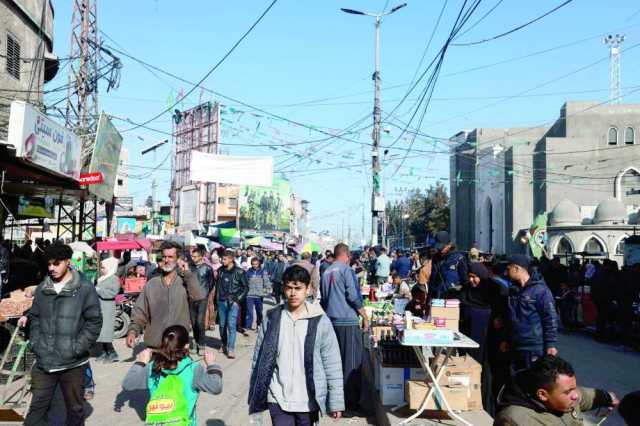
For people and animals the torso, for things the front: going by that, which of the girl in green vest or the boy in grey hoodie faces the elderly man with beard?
the girl in green vest

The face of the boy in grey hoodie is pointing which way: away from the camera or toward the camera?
toward the camera

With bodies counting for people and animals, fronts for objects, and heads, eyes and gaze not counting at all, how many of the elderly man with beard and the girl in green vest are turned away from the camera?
1

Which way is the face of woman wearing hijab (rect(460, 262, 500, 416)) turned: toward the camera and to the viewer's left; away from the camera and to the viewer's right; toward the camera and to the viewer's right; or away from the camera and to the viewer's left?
toward the camera and to the viewer's left

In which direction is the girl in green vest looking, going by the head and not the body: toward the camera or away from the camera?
away from the camera

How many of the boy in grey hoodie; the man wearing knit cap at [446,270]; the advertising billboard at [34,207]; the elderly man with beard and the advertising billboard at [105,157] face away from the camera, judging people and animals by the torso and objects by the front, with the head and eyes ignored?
0

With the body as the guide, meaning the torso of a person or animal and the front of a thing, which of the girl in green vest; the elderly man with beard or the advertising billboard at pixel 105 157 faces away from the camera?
the girl in green vest

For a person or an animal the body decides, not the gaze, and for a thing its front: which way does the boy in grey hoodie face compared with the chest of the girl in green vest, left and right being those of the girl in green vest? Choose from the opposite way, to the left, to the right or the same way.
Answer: the opposite way

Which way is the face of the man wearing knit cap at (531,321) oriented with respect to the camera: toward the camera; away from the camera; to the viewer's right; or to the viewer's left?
to the viewer's left

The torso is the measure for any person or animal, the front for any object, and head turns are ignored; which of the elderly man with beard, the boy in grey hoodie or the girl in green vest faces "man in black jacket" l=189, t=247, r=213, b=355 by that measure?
the girl in green vest

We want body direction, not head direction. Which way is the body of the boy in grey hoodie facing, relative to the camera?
toward the camera

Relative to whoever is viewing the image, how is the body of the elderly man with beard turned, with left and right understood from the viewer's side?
facing the viewer

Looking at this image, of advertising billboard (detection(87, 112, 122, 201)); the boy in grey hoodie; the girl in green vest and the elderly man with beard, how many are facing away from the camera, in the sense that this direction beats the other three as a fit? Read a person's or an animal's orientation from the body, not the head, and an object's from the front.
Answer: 1
